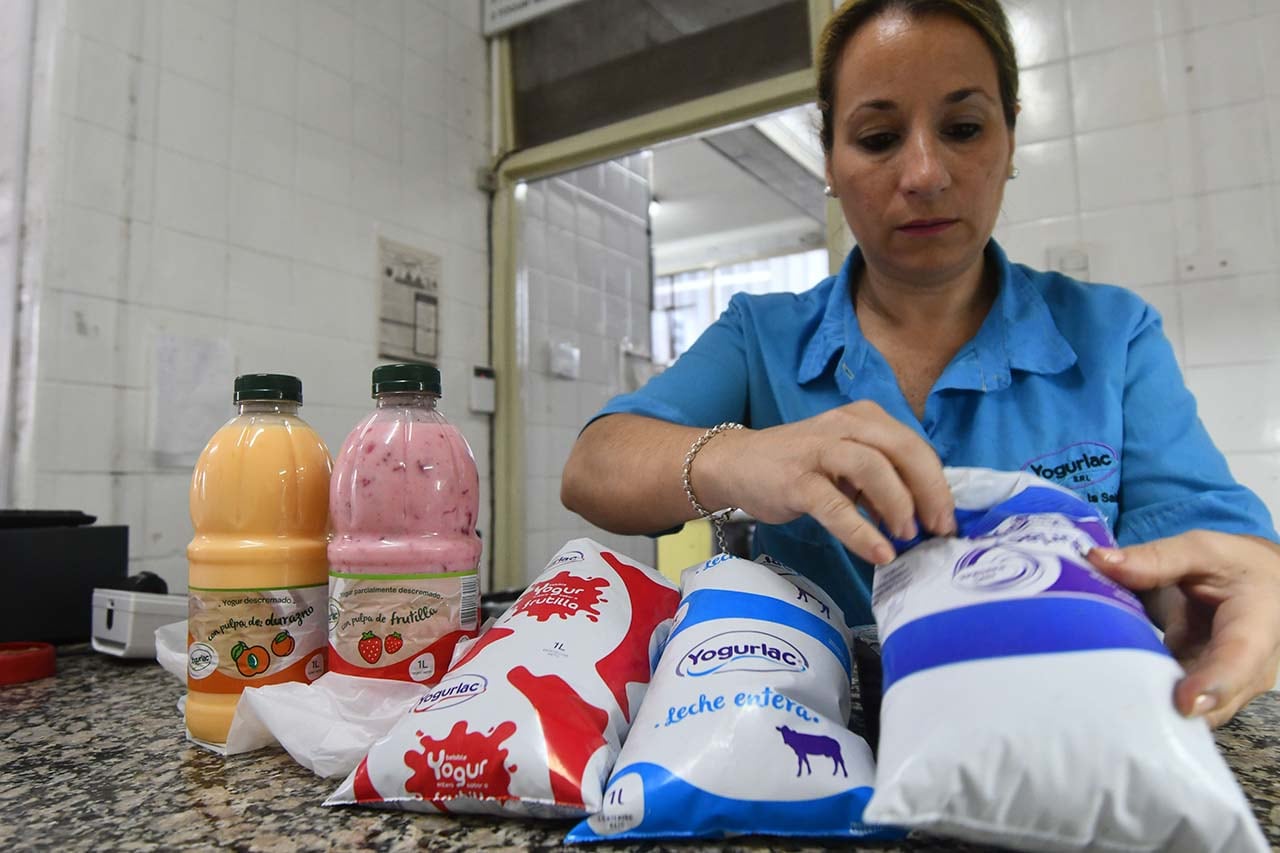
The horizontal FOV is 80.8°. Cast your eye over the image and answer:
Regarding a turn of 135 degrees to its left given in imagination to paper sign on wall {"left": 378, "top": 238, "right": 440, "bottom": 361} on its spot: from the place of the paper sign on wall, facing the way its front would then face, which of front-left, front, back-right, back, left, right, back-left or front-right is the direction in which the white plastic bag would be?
back

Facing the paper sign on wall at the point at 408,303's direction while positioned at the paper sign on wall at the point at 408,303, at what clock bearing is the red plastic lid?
The red plastic lid is roughly at 2 o'clock from the paper sign on wall.

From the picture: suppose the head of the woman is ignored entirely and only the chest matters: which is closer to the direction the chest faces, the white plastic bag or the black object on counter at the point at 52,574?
the white plastic bag

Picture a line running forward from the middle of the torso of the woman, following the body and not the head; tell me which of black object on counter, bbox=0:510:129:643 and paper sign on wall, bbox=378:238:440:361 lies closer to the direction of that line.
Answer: the black object on counter

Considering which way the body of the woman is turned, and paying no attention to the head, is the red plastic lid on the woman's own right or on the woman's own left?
on the woman's own right

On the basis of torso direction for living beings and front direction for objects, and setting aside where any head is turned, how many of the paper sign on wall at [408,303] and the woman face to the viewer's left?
0

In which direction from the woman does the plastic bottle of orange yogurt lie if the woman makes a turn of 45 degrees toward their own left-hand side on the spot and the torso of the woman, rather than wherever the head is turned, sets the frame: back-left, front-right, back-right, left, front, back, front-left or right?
right

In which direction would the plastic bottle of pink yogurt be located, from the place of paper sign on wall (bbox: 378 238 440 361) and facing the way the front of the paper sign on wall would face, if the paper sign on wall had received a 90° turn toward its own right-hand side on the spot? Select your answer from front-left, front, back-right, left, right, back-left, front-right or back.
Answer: front-left

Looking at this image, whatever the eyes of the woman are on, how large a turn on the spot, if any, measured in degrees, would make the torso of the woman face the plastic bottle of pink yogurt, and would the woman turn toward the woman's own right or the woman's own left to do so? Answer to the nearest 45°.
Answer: approximately 45° to the woman's own right

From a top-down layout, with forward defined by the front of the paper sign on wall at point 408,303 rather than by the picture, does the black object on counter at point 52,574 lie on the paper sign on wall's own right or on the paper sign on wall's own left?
on the paper sign on wall's own right

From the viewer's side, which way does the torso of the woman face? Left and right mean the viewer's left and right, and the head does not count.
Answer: facing the viewer

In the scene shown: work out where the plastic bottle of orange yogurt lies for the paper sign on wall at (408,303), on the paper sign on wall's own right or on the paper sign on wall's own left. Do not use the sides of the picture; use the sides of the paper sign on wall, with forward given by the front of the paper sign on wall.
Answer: on the paper sign on wall's own right

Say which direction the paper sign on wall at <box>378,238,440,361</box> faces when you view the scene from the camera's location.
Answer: facing the viewer and to the right of the viewer
